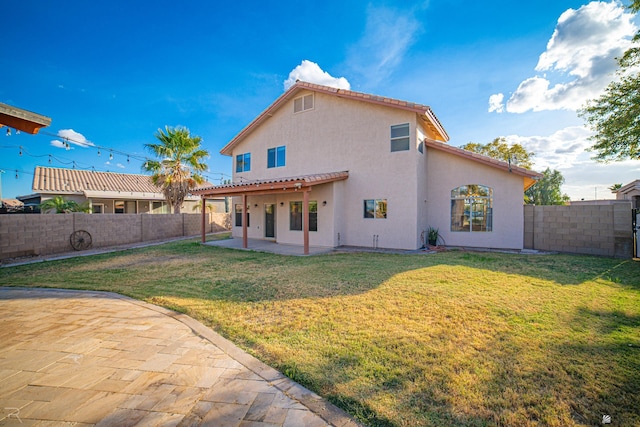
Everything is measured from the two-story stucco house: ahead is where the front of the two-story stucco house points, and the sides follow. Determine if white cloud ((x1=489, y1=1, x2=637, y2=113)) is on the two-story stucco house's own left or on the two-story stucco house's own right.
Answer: on the two-story stucco house's own right

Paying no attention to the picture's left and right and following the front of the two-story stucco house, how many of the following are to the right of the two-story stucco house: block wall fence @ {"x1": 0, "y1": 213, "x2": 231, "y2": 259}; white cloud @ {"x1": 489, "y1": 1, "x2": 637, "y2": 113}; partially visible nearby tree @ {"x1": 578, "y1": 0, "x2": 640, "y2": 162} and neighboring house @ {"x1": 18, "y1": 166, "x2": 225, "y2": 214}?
2

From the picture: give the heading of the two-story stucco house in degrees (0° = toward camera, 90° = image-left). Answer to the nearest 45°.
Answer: approximately 180°

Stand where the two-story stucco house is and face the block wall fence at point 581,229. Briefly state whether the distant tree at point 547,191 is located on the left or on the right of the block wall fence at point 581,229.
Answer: left

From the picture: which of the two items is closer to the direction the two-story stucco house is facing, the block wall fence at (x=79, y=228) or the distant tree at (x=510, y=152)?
the distant tree

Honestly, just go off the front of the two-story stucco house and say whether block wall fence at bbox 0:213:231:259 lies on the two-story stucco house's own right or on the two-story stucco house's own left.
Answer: on the two-story stucco house's own left

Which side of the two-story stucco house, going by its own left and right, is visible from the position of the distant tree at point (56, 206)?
left
